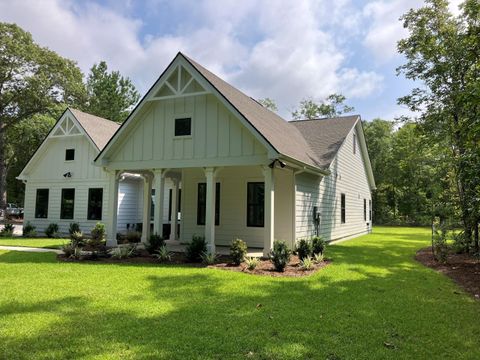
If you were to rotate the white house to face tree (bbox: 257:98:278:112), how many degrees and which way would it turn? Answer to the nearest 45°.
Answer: approximately 135° to its right

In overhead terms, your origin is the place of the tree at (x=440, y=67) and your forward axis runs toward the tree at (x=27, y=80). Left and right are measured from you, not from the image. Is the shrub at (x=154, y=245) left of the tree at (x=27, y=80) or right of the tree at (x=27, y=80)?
left

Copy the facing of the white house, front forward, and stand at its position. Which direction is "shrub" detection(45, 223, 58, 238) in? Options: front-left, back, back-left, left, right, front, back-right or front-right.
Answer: right

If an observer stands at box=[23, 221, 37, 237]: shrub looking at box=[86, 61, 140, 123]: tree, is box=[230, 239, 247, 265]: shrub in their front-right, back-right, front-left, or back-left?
back-right

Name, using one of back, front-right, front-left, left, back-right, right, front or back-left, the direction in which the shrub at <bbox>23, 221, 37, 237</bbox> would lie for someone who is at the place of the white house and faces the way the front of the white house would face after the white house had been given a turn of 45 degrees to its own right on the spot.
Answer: front-right

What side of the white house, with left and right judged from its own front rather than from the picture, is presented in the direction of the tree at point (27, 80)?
right

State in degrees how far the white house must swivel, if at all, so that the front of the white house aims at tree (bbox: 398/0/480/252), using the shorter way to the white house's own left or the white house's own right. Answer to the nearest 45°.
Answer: approximately 135° to the white house's own left

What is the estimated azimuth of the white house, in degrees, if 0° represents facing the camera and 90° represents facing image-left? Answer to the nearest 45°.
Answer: approximately 45°

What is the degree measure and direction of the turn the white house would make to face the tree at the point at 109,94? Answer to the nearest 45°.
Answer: approximately 135° to its right
